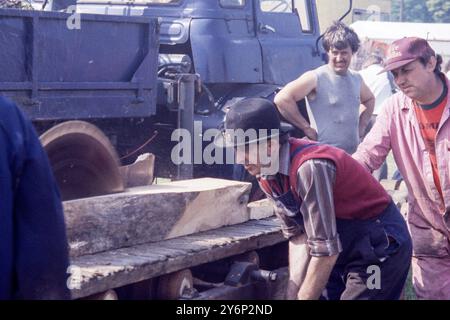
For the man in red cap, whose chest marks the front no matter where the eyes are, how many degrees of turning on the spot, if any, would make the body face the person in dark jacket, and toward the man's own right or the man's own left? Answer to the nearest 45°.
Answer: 0° — they already face them

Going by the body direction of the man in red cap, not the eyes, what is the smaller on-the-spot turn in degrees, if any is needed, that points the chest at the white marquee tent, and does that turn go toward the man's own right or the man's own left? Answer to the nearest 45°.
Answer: approximately 135° to the man's own right

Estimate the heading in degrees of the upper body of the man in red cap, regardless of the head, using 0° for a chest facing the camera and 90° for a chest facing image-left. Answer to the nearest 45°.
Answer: approximately 45°

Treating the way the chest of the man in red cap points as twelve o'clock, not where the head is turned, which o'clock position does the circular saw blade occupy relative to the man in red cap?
The circular saw blade is roughly at 1 o'clock from the man in red cap.

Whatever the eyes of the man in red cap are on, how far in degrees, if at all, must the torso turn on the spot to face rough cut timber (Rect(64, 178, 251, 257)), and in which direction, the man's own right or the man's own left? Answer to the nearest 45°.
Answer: approximately 45° to the man's own right

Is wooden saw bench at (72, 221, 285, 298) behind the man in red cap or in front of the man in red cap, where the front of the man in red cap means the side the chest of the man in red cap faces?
in front

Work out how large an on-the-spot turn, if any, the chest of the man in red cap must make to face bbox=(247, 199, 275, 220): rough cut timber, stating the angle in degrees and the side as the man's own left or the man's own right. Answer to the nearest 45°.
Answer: approximately 90° to the man's own right

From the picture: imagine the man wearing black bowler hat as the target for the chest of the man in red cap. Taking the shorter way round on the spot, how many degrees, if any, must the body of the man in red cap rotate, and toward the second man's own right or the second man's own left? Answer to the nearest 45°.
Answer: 0° — they already face them

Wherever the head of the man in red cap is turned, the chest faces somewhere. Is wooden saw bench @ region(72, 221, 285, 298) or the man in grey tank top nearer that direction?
the wooden saw bench

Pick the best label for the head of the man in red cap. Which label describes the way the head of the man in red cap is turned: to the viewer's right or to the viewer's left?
to the viewer's left
